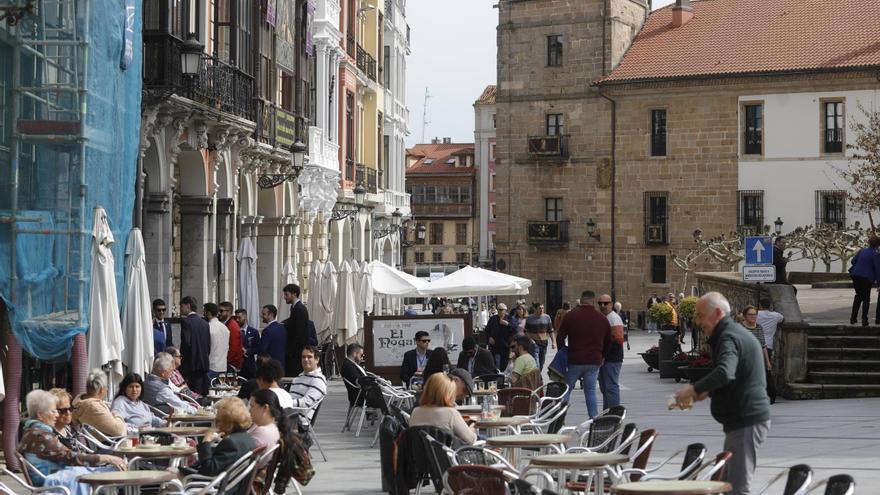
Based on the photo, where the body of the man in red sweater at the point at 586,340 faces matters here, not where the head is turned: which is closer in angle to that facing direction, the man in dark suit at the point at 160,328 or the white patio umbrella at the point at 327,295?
the white patio umbrella

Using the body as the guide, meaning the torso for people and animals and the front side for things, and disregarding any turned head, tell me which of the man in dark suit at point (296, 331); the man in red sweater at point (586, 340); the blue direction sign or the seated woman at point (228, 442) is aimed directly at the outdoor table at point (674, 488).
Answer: the blue direction sign

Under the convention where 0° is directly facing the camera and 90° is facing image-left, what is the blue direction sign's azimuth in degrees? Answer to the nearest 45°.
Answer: approximately 0°

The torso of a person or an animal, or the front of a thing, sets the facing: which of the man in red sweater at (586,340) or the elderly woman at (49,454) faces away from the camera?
the man in red sweater

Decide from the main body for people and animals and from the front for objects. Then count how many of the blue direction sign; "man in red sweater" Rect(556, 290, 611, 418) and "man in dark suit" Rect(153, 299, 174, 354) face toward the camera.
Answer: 2

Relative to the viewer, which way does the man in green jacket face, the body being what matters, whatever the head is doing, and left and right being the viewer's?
facing to the left of the viewer
